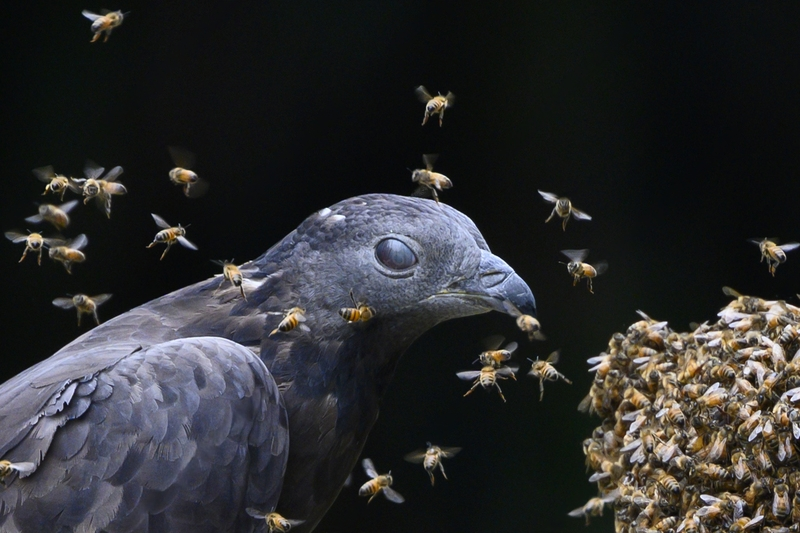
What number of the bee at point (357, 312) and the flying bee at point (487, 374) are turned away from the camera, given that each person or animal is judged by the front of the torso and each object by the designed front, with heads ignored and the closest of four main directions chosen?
1

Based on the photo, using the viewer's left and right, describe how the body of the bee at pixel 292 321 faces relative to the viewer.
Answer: facing away from the viewer and to the right of the viewer

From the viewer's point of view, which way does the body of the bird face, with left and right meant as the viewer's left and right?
facing to the right of the viewer

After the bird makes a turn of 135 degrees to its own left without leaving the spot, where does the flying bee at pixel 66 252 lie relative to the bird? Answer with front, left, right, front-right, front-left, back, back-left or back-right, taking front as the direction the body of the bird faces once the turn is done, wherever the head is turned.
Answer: front

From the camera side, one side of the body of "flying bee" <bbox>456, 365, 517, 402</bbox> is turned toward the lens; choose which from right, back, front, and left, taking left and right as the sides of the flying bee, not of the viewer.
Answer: back

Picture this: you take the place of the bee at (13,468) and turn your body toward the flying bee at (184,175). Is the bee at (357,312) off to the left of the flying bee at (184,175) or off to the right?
right

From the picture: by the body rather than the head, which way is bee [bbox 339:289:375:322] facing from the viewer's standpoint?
to the viewer's right
